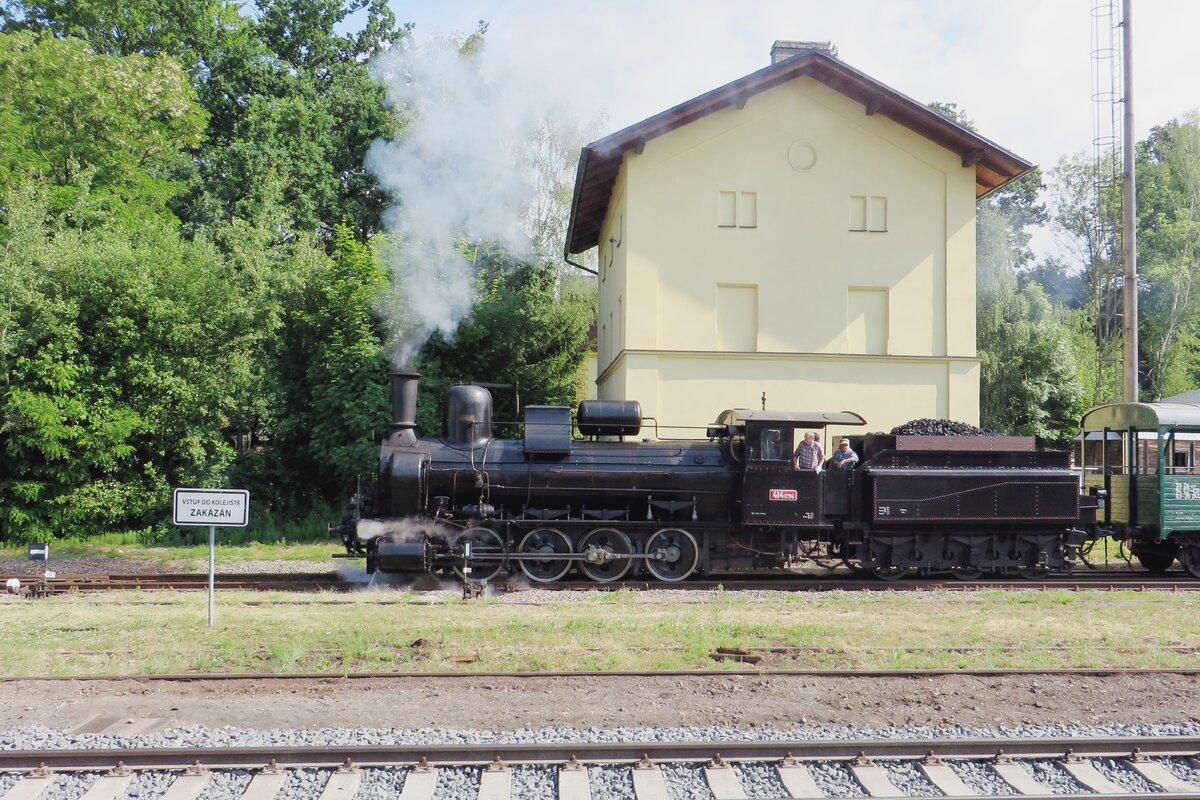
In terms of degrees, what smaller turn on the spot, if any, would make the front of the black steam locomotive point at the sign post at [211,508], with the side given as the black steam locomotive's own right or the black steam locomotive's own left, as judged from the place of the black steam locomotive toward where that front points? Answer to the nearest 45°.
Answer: approximately 45° to the black steam locomotive's own left

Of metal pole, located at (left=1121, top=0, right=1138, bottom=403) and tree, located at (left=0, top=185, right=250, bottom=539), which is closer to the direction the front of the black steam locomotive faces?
the tree

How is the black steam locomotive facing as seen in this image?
to the viewer's left

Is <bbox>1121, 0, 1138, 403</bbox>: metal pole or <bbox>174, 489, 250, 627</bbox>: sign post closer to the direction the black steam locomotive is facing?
the sign post

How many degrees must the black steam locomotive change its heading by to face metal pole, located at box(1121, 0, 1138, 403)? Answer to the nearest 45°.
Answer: approximately 135° to its right

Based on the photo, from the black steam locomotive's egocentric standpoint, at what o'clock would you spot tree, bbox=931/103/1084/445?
The tree is roughly at 4 o'clock from the black steam locomotive.

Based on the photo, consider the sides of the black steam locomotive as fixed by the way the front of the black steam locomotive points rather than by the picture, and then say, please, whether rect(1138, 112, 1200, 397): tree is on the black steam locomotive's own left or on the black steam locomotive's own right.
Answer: on the black steam locomotive's own right

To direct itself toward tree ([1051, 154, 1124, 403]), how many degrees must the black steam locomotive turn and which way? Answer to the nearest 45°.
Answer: approximately 135° to its right

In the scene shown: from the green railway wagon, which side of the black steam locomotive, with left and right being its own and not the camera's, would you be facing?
back

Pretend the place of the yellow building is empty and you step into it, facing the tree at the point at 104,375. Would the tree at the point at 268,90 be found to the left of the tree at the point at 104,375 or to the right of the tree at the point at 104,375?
right

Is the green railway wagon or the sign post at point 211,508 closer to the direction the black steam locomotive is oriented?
the sign post
